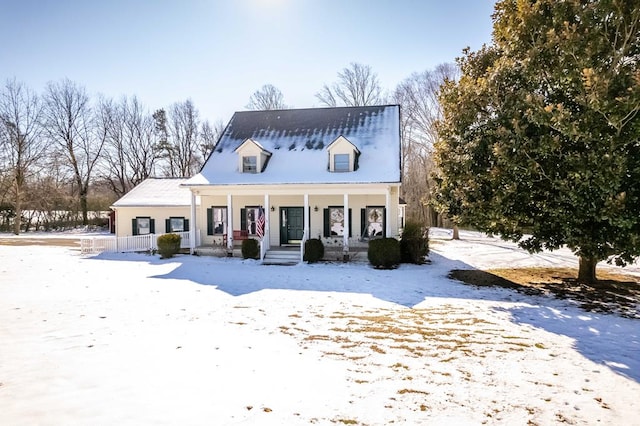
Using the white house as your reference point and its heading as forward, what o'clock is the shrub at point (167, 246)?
The shrub is roughly at 3 o'clock from the white house.

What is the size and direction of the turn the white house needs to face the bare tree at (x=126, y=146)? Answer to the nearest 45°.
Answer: approximately 135° to its right

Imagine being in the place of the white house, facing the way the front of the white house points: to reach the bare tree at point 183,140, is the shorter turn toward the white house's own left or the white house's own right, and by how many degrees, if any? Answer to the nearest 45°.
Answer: approximately 180°

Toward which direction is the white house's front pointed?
toward the camera

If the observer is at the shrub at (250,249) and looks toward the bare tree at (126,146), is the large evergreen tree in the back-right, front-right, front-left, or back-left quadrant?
back-right

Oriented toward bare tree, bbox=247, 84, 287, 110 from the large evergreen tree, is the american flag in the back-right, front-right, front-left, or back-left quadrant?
front-left

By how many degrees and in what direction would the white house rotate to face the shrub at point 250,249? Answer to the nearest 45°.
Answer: approximately 45° to its right

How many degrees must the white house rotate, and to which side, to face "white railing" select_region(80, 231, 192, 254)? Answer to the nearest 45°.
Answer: approximately 90° to its right

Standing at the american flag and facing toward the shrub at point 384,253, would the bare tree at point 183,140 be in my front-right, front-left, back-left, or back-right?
back-left

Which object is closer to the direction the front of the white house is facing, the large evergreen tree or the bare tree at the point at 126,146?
the large evergreen tree

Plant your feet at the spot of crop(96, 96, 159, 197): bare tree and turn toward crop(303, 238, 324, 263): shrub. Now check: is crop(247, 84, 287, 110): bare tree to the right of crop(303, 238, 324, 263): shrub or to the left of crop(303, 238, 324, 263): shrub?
left

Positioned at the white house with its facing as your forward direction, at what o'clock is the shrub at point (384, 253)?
The shrub is roughly at 11 o'clock from the white house.

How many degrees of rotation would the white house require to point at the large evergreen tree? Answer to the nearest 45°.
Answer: approximately 45° to its left

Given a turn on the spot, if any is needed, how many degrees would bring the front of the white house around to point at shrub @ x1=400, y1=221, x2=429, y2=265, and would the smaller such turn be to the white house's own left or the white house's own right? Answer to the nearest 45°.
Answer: approximately 45° to the white house's own left

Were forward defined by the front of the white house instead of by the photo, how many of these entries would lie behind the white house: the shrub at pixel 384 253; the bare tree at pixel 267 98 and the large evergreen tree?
1

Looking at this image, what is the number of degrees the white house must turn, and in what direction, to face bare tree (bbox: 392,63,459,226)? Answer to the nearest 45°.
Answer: approximately 135° to its left

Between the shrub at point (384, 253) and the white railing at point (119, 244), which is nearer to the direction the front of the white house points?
the shrub

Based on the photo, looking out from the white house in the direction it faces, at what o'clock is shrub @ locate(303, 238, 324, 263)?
The shrub is roughly at 12 o'clock from the white house.
